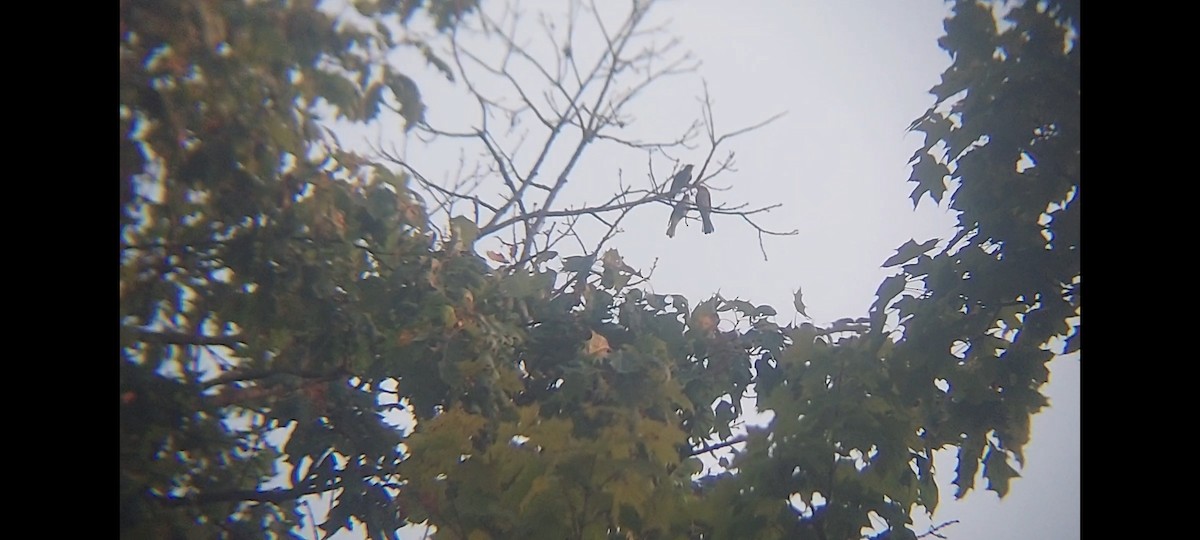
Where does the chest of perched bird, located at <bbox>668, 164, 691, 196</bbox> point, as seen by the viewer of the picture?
to the viewer's right
